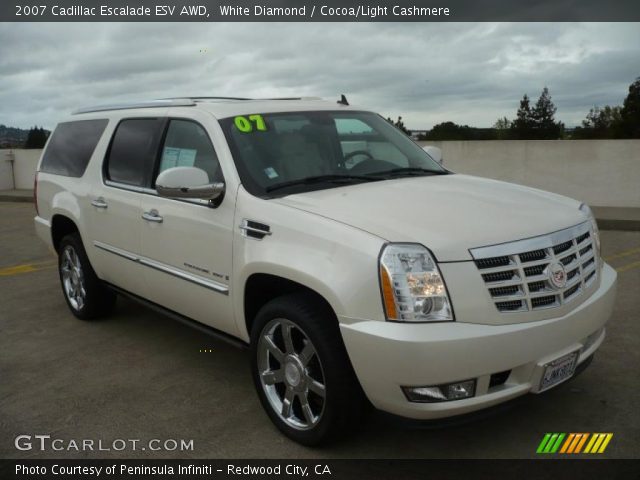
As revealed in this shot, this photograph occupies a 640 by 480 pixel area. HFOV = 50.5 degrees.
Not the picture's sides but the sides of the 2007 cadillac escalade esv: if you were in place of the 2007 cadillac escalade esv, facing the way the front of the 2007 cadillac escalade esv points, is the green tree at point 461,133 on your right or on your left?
on your left

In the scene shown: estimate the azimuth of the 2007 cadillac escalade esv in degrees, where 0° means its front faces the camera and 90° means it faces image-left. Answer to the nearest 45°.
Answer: approximately 315°
